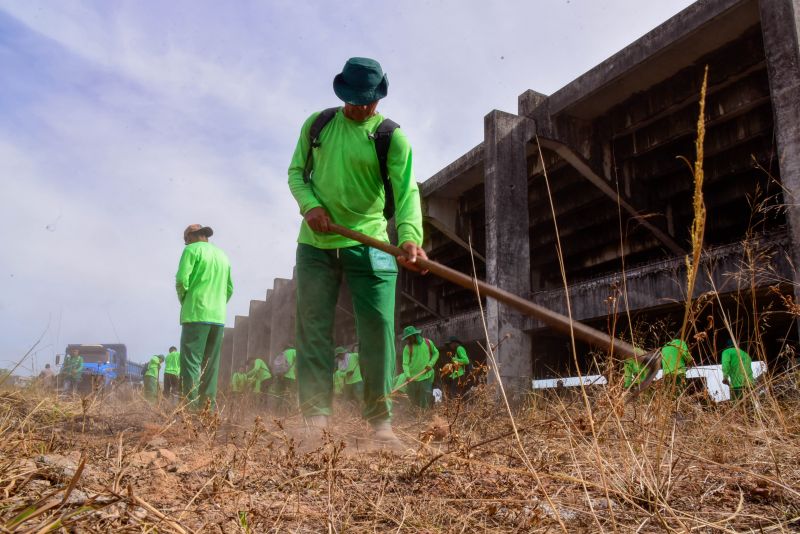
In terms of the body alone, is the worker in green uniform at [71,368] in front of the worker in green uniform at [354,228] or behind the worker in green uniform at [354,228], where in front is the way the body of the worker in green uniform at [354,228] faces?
behind

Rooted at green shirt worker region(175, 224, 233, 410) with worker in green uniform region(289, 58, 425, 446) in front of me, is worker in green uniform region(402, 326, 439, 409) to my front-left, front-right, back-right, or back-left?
back-left

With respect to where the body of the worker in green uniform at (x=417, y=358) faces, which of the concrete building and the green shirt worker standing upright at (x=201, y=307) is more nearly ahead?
the green shirt worker standing upright

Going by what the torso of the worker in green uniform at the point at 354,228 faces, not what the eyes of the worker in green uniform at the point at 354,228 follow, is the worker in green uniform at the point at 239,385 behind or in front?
behind

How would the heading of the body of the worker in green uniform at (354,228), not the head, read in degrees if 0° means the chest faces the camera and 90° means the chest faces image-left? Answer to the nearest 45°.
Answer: approximately 0°

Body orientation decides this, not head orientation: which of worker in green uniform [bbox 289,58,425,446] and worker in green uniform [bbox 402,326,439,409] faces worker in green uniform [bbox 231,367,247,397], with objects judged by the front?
worker in green uniform [bbox 402,326,439,409]

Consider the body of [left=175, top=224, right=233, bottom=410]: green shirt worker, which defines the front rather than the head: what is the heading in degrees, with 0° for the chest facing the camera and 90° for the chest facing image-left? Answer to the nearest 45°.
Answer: approximately 135°

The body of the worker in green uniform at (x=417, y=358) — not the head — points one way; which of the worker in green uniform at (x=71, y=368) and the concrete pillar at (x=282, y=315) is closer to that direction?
the worker in green uniform

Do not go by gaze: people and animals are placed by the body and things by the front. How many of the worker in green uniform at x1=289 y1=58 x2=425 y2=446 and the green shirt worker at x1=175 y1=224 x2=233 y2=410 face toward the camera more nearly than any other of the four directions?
1

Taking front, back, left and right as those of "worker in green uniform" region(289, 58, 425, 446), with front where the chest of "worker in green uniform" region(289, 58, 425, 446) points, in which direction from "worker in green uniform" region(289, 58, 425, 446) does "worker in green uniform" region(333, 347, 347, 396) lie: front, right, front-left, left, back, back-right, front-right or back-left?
back

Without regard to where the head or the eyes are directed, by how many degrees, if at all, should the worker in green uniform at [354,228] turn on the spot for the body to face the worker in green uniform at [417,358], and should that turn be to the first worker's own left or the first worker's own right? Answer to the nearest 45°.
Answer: approximately 180°
